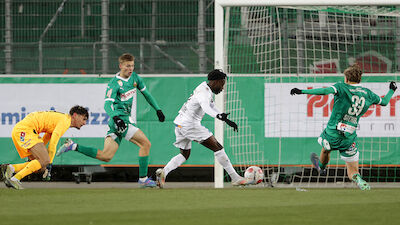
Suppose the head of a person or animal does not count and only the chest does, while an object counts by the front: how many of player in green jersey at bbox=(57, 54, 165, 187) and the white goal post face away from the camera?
0

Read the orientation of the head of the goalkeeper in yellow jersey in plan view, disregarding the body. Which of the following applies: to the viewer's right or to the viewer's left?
to the viewer's right

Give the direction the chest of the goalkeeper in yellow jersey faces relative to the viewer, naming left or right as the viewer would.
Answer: facing to the right of the viewer

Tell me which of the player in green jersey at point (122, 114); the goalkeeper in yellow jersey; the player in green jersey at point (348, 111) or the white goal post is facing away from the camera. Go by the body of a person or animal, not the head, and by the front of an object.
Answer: the player in green jersey at point (348, 111)

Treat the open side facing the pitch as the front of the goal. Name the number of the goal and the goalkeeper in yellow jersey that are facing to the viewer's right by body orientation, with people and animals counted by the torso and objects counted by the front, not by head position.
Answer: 1

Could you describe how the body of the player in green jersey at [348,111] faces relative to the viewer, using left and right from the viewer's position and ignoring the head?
facing away from the viewer

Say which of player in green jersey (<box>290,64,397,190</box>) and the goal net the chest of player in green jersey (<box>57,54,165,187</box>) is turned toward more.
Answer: the player in green jersey

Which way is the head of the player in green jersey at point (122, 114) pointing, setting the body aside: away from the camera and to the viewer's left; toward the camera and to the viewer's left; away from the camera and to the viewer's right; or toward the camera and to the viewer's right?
toward the camera and to the viewer's right

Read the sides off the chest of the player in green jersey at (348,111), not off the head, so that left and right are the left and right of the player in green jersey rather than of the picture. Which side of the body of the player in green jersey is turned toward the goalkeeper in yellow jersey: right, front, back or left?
left

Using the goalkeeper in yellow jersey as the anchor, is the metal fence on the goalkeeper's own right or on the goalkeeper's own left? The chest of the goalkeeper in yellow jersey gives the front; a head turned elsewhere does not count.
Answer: on the goalkeeper's own left
